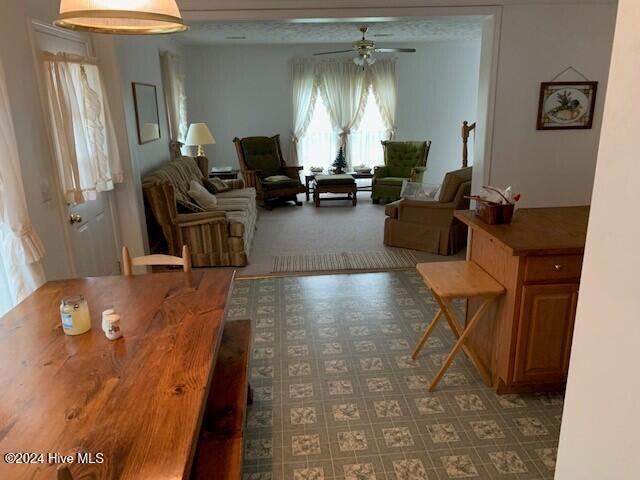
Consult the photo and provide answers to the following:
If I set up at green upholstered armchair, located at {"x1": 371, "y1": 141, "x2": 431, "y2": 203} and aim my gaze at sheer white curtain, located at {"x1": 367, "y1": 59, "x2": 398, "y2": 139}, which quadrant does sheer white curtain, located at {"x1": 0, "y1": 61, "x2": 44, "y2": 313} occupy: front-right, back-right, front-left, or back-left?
back-left

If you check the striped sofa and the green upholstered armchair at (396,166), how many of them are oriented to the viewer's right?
1

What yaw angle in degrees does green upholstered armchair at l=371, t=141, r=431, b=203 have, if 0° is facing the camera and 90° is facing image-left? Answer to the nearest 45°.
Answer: approximately 45°

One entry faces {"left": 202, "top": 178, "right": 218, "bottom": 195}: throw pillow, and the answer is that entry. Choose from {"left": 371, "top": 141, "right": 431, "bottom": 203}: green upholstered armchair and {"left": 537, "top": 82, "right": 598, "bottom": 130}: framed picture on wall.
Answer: the green upholstered armchair

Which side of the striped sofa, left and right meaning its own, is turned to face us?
right

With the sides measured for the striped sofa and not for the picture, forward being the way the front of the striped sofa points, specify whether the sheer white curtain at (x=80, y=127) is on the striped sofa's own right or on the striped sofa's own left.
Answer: on the striped sofa's own right

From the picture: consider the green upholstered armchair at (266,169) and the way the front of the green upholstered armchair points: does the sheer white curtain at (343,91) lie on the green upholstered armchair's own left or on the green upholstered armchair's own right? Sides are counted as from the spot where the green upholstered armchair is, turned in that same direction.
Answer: on the green upholstered armchair's own left

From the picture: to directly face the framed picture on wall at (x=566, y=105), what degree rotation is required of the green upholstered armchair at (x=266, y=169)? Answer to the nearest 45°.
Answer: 0° — it already faces it

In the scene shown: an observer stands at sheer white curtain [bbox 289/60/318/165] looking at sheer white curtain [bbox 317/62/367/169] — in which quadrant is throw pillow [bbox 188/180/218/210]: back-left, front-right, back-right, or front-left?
back-right

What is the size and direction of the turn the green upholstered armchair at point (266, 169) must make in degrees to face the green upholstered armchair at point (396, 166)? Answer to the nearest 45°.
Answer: approximately 45° to its left

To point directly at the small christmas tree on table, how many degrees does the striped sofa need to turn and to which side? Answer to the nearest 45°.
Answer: approximately 45° to its left
